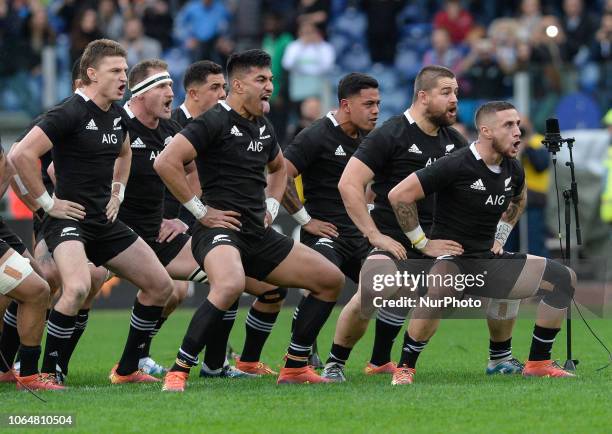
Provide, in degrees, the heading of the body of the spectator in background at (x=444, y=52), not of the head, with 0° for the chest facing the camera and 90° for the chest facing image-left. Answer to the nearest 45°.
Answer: approximately 0°

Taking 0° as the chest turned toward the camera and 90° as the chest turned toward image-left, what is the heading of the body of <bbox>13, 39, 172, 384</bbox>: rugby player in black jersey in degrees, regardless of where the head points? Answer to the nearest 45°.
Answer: approximately 315°

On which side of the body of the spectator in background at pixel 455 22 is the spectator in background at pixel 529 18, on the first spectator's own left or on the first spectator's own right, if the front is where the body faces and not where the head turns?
on the first spectator's own left

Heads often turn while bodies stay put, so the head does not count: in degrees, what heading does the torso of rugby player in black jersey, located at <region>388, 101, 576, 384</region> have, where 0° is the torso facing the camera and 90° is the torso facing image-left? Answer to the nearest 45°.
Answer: approximately 315°
